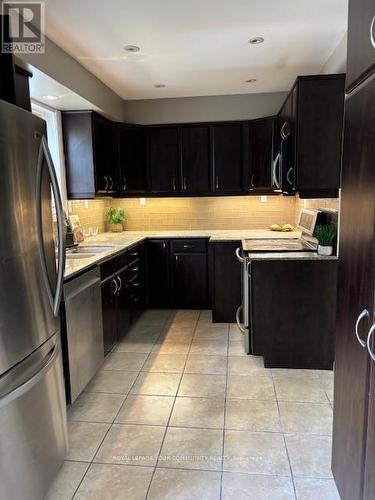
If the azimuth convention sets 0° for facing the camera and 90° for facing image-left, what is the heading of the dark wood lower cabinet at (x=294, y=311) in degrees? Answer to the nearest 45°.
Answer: approximately 90°

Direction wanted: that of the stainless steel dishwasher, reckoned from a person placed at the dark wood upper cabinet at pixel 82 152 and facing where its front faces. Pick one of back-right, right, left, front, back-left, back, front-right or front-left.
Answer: right

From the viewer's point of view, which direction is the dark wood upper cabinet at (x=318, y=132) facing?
to the viewer's left

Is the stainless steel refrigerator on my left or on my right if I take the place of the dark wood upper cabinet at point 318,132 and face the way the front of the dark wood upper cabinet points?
on my left

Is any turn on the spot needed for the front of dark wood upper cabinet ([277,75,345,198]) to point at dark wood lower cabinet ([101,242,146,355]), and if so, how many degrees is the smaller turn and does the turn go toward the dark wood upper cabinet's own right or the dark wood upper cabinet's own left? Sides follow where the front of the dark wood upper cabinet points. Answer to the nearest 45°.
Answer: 0° — it already faces it

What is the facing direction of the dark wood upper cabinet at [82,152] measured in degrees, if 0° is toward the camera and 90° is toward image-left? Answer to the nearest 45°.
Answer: approximately 270°

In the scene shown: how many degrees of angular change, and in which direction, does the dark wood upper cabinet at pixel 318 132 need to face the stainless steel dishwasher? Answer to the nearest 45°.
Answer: approximately 45° to its left

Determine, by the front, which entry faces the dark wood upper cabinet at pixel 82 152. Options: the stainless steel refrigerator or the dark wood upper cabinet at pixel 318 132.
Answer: the dark wood upper cabinet at pixel 318 132

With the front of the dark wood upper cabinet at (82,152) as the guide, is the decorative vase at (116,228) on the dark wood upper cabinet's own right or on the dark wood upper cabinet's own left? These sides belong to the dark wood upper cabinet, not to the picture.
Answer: on the dark wood upper cabinet's own left

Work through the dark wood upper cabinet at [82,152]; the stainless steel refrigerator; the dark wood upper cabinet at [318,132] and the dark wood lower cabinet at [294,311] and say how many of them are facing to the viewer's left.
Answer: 2
